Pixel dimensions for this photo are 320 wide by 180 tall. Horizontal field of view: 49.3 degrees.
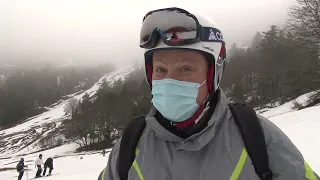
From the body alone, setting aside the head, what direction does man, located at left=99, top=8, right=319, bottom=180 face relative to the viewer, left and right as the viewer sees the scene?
facing the viewer and to the left of the viewer

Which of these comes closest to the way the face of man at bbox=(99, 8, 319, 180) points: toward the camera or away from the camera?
toward the camera

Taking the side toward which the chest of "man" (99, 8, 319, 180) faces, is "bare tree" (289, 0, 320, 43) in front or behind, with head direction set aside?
behind
